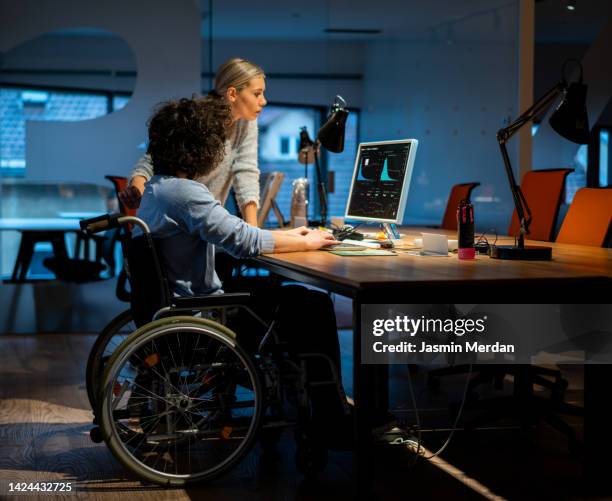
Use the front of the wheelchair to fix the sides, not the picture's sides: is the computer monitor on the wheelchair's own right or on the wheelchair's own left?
on the wheelchair's own left

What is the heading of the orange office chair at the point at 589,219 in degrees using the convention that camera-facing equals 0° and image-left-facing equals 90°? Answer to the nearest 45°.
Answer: approximately 45°

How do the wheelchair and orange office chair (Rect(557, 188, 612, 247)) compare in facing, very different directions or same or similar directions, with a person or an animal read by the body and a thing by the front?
very different directions

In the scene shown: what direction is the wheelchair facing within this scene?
to the viewer's right

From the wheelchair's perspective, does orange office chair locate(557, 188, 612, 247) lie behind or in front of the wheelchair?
in front

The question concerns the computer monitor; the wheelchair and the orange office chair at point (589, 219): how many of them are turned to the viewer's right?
1

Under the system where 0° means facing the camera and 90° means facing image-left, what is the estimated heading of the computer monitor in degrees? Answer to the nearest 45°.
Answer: approximately 45°

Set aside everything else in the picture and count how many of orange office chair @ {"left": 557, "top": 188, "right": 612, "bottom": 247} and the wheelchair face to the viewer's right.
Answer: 1

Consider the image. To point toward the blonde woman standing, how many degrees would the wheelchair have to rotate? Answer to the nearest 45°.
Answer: approximately 90° to its left

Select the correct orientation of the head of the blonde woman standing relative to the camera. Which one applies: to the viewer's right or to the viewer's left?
to the viewer's right
